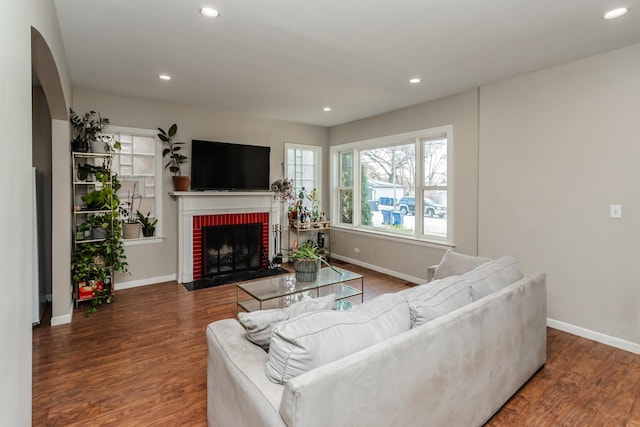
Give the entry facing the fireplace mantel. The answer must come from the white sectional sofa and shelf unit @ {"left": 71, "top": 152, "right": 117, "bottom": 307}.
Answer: the white sectional sofa

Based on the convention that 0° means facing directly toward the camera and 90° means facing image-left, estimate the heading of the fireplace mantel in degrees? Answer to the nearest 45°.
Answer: approximately 0°

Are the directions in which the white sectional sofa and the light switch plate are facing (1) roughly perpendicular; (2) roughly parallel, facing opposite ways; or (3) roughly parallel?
roughly perpendicular

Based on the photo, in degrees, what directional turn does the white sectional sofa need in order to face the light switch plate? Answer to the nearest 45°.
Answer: approximately 90° to its right

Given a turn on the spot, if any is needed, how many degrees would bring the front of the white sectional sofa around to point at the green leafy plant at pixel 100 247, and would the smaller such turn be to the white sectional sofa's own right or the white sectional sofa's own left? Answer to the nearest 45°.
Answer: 0° — it already faces it
